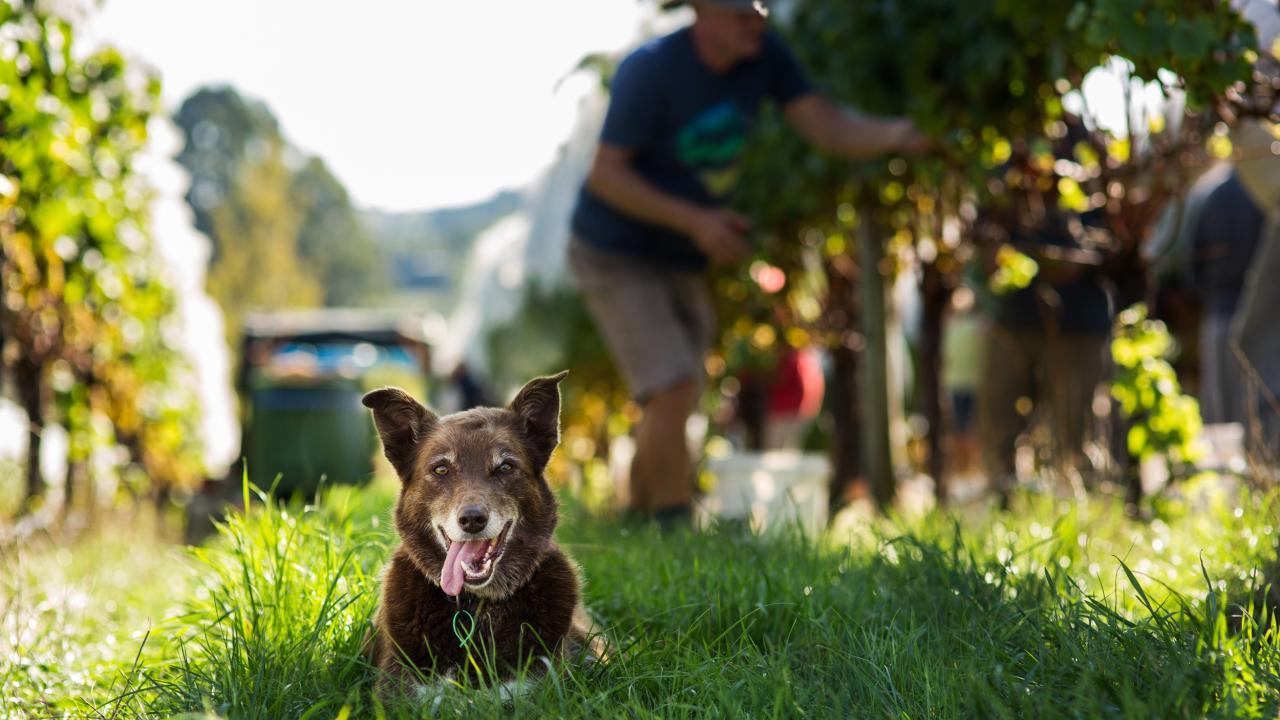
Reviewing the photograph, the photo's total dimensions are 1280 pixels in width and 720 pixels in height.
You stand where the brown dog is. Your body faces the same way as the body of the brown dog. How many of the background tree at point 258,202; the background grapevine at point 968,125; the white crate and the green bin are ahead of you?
0

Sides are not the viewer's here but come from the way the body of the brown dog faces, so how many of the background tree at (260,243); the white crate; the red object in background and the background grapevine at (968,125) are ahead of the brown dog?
0

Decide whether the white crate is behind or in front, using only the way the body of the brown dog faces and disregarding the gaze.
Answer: behind

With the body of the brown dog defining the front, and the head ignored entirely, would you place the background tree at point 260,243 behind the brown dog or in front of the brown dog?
behind

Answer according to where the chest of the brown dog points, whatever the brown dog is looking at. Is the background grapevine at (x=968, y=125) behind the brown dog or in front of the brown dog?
behind

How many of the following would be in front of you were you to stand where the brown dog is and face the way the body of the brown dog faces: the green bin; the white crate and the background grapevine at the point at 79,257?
0

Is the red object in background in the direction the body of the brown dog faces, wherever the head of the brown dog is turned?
no

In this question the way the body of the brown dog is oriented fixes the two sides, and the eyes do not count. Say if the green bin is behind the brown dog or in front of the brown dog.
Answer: behind

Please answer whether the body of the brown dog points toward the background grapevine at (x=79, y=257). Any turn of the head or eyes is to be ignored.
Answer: no

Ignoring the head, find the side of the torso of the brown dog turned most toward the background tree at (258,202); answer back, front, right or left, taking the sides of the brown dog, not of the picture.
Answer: back

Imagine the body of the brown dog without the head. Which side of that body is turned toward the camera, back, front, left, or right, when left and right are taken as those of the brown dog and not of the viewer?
front

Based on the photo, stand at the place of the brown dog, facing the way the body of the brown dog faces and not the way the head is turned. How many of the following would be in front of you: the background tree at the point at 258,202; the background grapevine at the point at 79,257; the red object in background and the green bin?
0
